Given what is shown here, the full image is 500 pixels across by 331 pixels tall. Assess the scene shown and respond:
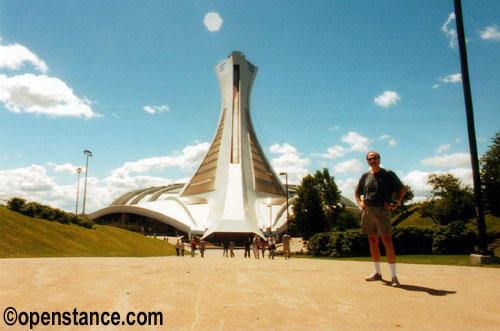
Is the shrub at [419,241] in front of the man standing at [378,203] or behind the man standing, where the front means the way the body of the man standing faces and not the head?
behind

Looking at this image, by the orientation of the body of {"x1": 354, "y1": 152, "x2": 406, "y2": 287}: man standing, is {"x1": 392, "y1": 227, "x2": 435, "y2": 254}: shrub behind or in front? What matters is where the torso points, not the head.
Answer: behind

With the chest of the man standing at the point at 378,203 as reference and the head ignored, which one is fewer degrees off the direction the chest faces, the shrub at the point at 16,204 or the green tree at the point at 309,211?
the shrub

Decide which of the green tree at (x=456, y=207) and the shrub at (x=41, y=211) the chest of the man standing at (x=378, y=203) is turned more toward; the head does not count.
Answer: the shrub

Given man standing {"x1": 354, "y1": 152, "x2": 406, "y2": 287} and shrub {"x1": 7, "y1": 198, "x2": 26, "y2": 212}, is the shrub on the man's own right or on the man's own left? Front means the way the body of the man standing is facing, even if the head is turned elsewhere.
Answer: on the man's own right

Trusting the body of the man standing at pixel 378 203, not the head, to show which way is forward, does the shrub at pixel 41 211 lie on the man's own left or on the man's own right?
on the man's own right

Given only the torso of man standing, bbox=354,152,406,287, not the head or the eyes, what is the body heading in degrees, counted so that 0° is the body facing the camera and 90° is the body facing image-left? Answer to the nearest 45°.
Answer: approximately 45°
